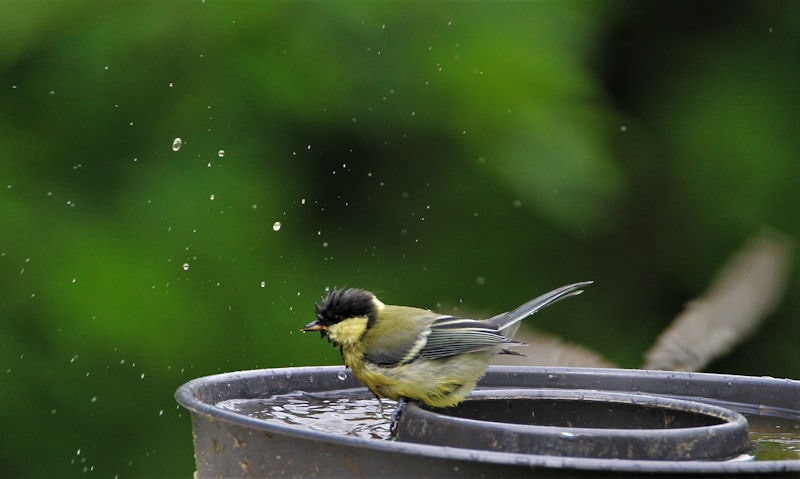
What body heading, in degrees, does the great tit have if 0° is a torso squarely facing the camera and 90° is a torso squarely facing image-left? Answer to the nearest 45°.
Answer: approximately 90°

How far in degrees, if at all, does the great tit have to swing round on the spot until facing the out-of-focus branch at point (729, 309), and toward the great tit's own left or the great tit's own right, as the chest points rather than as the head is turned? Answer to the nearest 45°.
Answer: approximately 135° to the great tit's own right

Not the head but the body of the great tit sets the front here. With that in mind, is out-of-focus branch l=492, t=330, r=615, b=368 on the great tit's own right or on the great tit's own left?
on the great tit's own right
